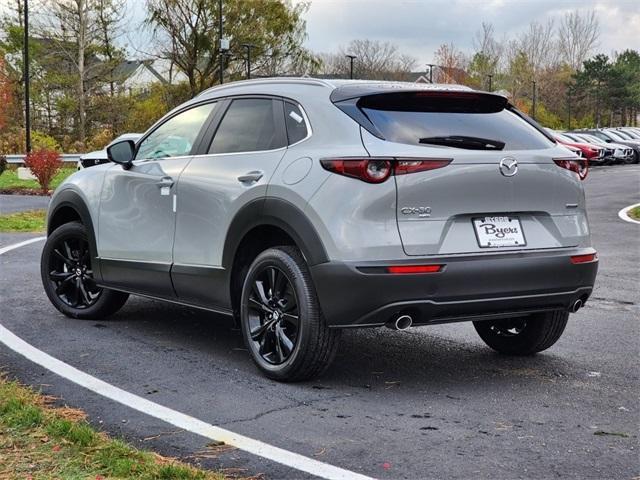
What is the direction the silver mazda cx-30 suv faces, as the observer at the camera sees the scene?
facing away from the viewer and to the left of the viewer

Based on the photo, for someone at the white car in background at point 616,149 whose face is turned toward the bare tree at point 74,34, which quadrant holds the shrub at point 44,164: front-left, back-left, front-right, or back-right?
front-left

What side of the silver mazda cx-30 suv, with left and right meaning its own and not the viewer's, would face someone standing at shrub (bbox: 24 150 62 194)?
front

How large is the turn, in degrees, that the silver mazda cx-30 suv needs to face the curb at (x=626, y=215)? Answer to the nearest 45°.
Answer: approximately 90° to its right
